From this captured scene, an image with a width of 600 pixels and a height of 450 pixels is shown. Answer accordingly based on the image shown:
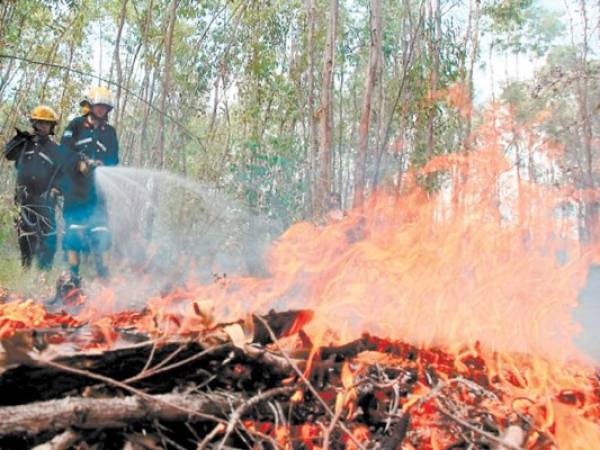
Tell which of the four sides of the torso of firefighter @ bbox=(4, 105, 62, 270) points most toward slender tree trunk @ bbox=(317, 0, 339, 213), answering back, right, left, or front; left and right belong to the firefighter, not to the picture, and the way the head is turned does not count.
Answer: left

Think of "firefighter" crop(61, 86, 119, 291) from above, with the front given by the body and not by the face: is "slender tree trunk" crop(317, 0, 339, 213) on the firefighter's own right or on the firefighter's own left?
on the firefighter's own left

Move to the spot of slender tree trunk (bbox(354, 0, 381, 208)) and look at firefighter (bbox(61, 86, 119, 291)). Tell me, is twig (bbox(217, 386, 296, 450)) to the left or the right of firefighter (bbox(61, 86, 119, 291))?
left

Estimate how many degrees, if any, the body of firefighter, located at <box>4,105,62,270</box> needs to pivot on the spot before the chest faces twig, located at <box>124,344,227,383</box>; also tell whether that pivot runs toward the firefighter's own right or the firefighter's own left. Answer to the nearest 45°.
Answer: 0° — they already face it

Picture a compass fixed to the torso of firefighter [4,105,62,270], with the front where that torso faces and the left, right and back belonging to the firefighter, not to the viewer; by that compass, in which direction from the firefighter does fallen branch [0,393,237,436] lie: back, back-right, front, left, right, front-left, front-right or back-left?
front

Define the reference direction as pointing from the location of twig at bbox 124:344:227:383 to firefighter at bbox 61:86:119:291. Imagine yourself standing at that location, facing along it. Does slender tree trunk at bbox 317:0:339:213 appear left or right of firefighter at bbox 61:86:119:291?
right

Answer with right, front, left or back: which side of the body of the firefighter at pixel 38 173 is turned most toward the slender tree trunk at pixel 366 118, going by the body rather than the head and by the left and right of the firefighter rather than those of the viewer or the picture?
left

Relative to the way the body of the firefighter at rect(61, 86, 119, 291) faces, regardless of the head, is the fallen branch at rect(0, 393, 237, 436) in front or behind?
in front

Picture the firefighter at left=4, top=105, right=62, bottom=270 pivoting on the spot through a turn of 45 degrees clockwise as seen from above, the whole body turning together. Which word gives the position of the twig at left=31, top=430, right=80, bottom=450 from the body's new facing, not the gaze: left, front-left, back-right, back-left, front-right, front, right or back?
front-left

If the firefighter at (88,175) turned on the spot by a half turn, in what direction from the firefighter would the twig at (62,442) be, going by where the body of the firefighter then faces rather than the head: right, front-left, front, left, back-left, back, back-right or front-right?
back-left

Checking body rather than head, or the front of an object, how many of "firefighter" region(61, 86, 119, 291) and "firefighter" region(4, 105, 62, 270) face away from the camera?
0

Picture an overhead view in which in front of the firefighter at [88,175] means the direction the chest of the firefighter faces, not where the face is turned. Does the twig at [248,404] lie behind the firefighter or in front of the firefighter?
in front

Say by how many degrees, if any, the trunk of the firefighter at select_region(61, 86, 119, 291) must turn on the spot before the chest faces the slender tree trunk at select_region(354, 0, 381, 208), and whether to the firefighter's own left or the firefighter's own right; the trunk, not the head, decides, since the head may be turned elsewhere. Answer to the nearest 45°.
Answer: approximately 45° to the firefighter's own left

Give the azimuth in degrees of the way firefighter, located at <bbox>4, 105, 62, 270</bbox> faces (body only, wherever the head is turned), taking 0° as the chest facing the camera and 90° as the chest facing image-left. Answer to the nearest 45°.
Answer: approximately 0°

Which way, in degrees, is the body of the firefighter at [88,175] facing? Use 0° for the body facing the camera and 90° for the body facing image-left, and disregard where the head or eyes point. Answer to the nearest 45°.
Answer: approximately 315°

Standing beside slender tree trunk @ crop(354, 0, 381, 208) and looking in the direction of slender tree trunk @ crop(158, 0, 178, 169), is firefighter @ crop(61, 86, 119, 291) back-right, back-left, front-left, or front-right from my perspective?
front-left
